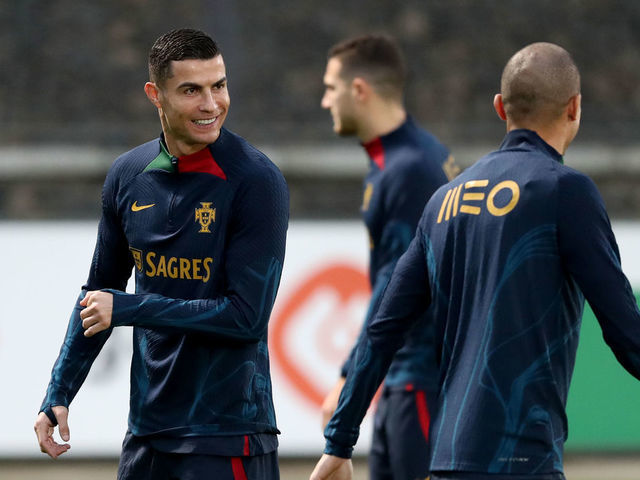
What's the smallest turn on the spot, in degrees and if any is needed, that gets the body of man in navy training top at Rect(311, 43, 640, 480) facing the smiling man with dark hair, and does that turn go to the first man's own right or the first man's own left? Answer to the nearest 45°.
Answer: approximately 135° to the first man's own left

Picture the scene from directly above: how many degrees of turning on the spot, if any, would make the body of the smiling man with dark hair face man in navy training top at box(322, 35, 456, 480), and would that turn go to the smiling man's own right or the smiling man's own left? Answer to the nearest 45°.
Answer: approximately 180°

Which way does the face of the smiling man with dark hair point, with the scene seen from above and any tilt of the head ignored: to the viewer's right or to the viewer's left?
to the viewer's right

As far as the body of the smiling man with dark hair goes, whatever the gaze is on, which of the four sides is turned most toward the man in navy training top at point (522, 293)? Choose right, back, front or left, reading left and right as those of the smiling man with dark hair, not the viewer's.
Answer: left

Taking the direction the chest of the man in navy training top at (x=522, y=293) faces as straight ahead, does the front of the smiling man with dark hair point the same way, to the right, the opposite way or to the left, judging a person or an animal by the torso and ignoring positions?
the opposite way

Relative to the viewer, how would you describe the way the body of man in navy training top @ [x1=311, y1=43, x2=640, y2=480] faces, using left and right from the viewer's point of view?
facing away from the viewer and to the right of the viewer

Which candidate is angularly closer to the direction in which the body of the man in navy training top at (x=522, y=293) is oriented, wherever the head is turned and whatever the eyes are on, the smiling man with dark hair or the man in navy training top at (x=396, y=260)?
the man in navy training top
